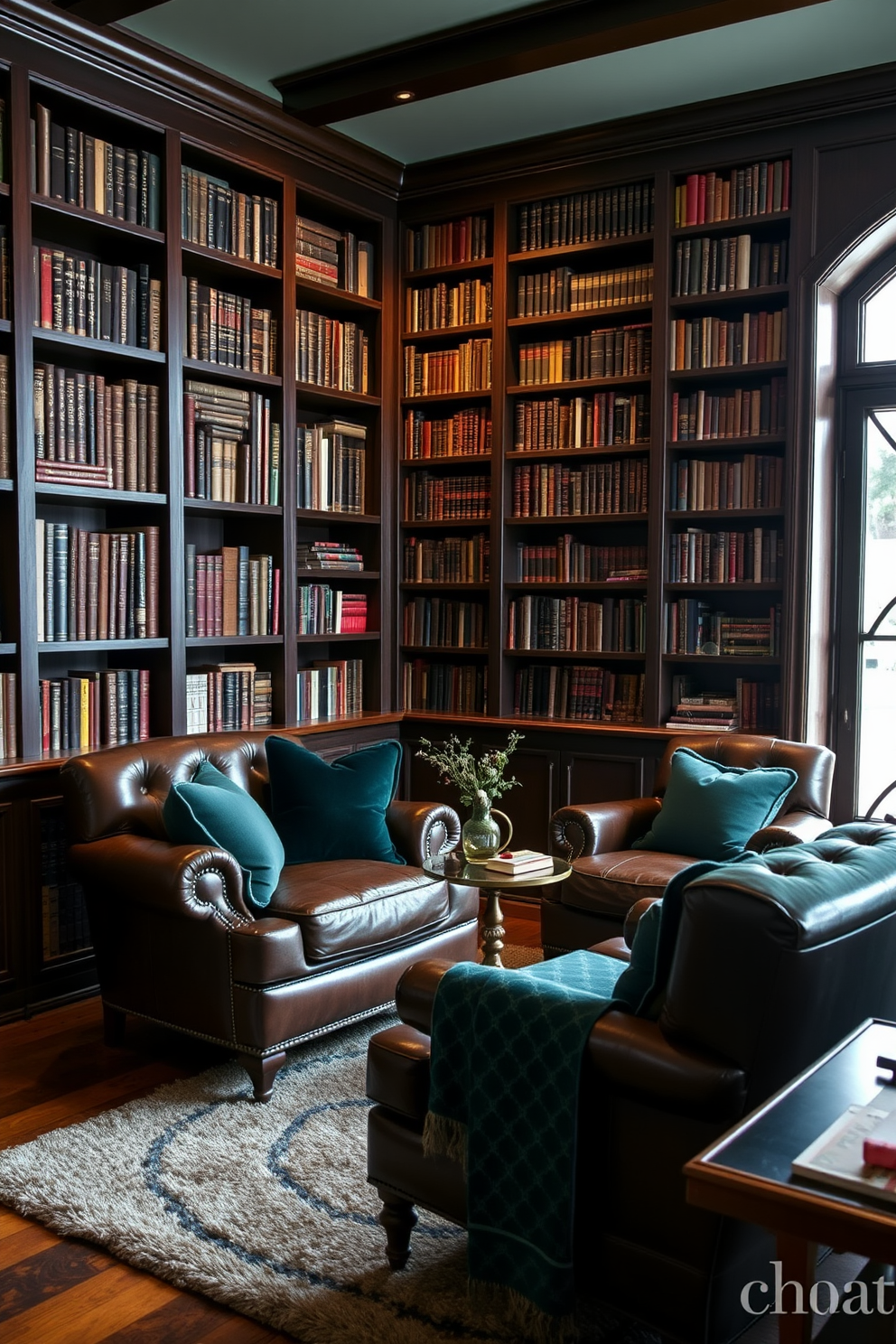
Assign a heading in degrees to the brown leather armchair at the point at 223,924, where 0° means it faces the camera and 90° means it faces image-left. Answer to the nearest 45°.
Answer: approximately 315°

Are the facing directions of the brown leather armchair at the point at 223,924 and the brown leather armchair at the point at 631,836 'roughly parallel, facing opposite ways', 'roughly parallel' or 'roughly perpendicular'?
roughly perpendicular

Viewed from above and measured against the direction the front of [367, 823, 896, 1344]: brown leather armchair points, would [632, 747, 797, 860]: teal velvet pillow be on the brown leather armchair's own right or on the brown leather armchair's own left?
on the brown leather armchair's own right

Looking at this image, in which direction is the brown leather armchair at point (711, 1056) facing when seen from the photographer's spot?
facing away from the viewer and to the left of the viewer

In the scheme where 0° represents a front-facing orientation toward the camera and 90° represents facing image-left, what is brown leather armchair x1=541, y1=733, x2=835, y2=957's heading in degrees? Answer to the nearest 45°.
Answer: approximately 45°

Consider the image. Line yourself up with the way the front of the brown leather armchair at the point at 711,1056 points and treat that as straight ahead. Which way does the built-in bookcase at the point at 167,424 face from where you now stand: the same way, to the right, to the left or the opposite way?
the opposite way

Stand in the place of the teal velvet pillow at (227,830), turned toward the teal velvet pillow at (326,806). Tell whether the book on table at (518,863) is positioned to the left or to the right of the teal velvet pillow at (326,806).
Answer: right
